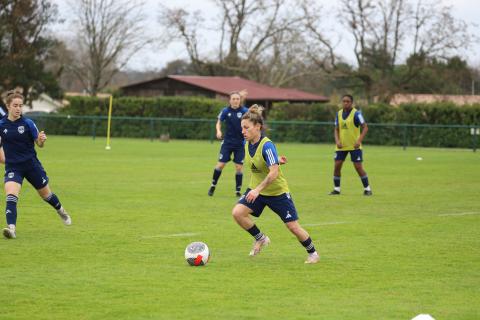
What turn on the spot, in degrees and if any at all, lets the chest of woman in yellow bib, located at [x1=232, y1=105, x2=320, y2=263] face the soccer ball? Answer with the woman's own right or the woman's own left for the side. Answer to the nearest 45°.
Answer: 0° — they already face it

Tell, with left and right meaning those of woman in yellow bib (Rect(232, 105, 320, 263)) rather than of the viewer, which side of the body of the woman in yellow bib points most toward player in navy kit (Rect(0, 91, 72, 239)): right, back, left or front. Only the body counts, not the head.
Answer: right

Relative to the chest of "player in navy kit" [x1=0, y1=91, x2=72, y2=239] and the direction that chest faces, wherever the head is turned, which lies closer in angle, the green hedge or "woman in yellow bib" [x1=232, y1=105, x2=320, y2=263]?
the woman in yellow bib

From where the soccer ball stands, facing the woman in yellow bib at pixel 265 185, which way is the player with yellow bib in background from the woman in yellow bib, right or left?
left

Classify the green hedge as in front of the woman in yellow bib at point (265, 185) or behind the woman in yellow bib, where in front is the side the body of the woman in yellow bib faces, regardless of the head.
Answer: behind

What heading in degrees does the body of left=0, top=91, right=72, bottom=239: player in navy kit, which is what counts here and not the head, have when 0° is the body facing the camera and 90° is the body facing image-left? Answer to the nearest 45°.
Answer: approximately 0°

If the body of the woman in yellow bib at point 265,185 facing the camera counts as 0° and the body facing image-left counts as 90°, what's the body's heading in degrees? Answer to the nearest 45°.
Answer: approximately 45°

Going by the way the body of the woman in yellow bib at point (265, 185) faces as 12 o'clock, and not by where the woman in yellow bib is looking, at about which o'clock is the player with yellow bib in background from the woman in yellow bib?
The player with yellow bib in background is roughly at 5 o'clock from the woman in yellow bib.

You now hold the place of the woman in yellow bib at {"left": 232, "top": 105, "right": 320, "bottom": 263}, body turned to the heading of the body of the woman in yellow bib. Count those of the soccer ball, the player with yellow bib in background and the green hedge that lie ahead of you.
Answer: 1

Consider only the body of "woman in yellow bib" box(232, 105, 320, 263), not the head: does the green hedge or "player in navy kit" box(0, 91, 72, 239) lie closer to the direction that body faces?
the player in navy kit

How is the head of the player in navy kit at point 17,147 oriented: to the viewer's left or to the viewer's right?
to the viewer's right

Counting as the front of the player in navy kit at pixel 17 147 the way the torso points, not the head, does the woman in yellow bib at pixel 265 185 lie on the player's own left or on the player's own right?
on the player's own left

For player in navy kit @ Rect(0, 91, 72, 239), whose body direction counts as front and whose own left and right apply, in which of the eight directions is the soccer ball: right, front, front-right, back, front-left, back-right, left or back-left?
front-left

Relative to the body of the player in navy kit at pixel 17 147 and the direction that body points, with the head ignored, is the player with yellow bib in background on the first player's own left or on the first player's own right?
on the first player's own left
